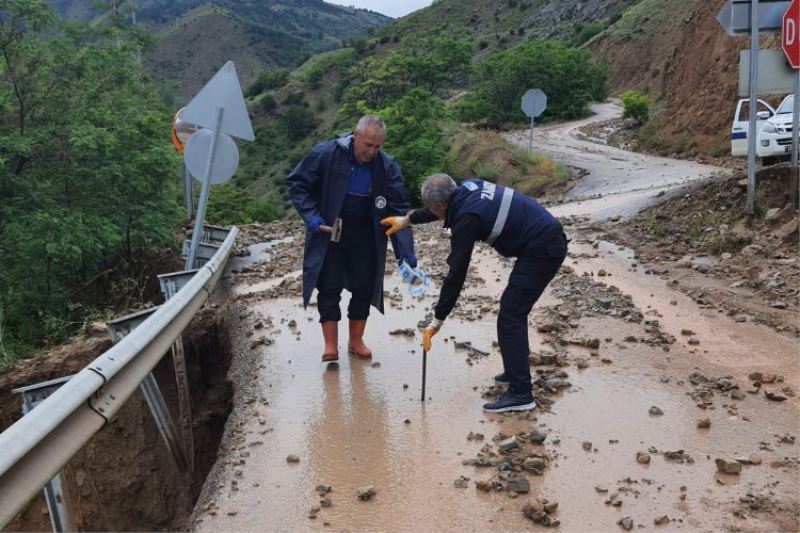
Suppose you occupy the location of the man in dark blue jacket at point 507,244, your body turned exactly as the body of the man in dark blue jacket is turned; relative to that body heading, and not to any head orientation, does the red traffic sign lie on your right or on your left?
on your right

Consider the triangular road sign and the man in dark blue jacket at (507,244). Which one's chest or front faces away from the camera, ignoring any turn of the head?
the triangular road sign

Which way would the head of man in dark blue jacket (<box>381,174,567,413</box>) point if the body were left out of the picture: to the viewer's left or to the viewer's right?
to the viewer's left

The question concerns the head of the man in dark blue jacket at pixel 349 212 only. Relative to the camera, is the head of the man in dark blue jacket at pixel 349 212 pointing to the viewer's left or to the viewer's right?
to the viewer's right

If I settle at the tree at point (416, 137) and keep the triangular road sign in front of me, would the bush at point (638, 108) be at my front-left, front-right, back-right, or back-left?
back-left

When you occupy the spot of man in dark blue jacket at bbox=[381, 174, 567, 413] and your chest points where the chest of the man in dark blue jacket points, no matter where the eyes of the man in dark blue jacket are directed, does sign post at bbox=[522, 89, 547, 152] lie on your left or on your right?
on your right

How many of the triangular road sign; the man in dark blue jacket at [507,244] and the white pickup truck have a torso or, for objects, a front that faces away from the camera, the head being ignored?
1

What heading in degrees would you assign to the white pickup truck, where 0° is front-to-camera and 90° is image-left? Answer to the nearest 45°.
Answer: approximately 315°

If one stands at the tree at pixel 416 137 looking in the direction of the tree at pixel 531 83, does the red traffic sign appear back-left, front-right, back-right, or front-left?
back-right

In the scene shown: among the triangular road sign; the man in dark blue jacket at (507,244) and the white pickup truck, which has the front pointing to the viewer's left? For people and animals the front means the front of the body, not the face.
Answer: the man in dark blue jacket

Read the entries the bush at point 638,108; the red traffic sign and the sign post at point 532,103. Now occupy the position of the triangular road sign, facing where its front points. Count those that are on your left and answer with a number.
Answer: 0

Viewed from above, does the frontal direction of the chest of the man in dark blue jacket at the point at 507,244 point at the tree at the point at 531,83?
no

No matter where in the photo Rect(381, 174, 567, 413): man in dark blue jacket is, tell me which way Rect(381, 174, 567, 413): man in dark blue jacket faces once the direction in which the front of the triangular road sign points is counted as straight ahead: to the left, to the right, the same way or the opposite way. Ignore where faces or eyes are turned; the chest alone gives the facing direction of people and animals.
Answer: to the left

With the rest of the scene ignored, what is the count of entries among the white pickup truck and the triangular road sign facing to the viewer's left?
0

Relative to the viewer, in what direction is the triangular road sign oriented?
away from the camera

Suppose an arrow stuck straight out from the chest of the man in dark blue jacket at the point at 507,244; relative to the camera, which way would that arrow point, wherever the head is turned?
to the viewer's left

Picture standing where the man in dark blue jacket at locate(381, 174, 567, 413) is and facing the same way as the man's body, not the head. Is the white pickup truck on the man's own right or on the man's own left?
on the man's own right

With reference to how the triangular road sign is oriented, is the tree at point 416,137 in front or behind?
in front

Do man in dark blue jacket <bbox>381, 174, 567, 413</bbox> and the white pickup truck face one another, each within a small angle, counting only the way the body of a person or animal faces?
no

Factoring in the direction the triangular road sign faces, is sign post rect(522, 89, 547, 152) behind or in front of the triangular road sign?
in front
